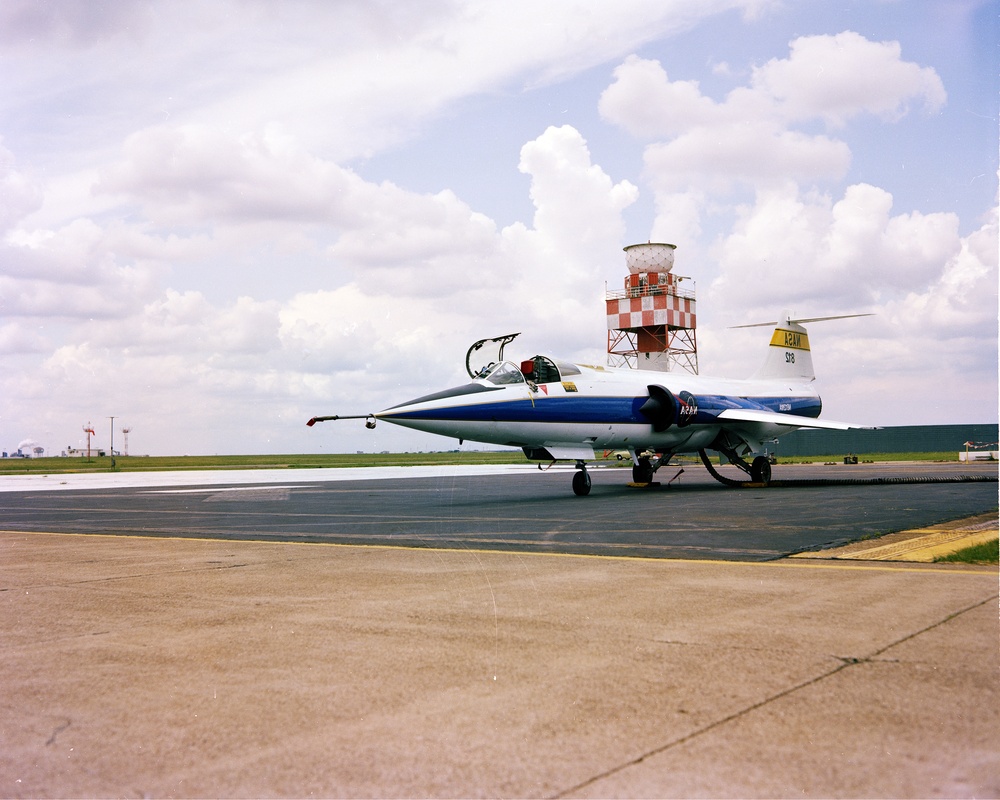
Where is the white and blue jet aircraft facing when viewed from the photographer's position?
facing the viewer and to the left of the viewer
